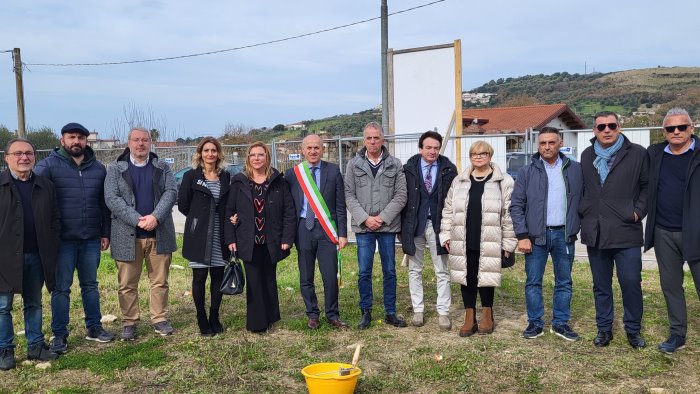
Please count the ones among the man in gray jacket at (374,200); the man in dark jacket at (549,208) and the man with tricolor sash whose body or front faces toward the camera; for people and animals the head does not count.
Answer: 3

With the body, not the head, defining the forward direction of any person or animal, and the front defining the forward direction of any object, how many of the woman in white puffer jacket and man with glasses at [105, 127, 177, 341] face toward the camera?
2

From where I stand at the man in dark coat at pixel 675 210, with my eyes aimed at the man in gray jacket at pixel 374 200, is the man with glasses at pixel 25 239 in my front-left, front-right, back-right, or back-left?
front-left

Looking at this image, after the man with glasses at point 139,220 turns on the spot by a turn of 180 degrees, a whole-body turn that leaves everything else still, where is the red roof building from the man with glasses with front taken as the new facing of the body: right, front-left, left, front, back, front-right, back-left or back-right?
front-right

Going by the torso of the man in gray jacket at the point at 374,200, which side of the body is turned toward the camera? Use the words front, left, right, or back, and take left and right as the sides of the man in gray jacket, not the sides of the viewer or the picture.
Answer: front

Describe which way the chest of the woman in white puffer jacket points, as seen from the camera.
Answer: toward the camera

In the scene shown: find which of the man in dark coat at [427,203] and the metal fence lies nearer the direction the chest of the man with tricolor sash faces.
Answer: the man in dark coat

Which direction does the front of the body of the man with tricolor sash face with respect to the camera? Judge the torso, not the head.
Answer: toward the camera

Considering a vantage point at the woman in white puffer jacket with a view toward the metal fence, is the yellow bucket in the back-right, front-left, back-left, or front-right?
back-left

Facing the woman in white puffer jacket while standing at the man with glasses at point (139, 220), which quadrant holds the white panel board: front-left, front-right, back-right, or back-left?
front-left

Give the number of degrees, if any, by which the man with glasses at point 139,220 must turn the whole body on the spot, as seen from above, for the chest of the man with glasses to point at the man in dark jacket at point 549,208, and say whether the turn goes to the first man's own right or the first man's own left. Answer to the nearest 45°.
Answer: approximately 45° to the first man's own left
